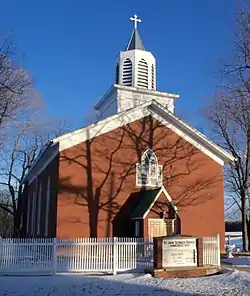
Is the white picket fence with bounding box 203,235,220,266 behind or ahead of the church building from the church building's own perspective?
ahead

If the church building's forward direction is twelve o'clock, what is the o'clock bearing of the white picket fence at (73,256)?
The white picket fence is roughly at 2 o'clock from the church building.

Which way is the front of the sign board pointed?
toward the camera

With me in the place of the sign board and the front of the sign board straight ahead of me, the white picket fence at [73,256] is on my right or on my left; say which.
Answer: on my right

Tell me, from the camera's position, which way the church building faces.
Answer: facing the viewer and to the right of the viewer

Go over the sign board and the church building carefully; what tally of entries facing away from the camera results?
0

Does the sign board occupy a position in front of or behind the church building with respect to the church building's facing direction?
in front
